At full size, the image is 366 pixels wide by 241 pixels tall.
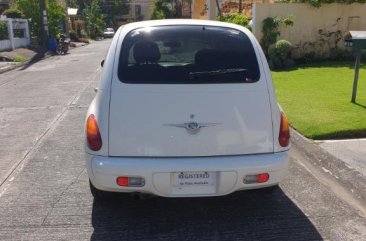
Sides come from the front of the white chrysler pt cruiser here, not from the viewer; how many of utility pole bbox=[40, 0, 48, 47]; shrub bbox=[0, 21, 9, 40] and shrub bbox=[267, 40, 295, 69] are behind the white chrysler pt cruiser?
0

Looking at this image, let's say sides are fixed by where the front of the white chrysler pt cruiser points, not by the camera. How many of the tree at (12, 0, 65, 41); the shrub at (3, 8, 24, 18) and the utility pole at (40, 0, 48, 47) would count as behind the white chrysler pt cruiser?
0

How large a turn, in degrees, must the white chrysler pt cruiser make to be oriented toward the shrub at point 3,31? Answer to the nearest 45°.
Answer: approximately 45° to its left

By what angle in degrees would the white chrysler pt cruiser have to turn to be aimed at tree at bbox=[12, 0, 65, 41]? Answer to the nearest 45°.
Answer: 0° — it already faces it

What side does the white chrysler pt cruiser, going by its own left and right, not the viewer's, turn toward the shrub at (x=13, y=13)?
front

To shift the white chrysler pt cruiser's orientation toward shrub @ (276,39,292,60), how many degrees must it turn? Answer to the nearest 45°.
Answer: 0° — it already faces it

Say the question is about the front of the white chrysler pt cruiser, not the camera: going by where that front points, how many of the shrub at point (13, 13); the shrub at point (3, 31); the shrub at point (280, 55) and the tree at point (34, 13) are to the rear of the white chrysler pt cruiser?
0

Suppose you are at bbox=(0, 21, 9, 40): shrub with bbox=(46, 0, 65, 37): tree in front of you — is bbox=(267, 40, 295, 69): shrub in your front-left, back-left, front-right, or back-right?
back-right

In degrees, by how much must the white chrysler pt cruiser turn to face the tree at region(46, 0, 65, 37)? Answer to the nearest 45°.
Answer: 0° — it already faces it

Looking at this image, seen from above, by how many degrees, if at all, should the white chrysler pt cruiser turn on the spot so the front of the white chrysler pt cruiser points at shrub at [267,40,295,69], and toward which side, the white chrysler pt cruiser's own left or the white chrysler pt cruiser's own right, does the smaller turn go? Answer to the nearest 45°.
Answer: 0° — it already faces it

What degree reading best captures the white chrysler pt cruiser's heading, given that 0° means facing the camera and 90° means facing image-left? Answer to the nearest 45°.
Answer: approximately 180°
